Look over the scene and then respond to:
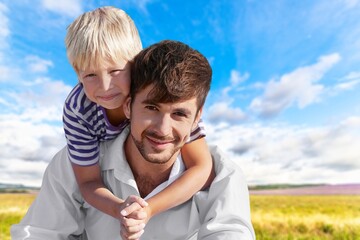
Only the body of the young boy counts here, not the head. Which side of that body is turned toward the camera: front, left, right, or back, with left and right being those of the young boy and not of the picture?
front

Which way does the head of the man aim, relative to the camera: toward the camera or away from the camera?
toward the camera
